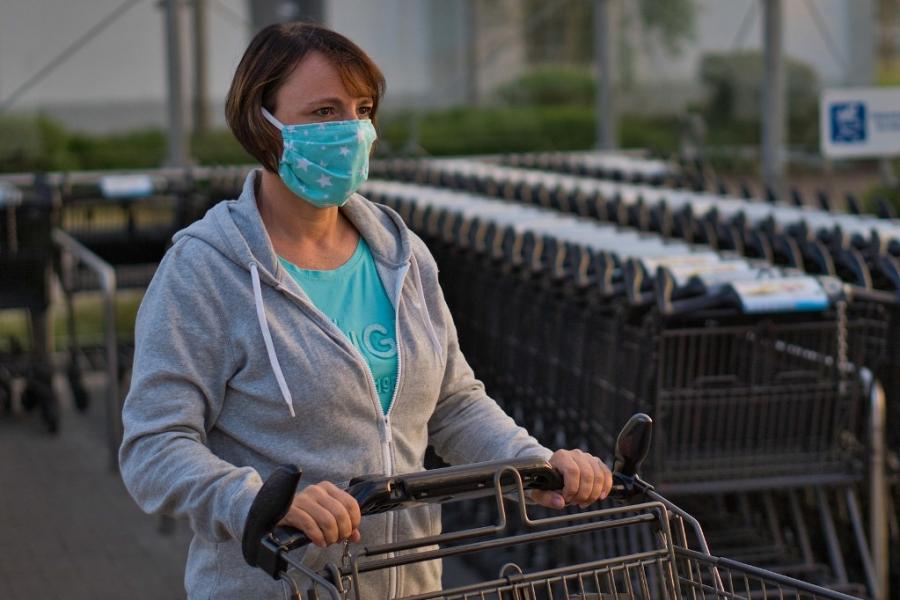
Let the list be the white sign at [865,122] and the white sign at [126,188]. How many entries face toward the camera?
2

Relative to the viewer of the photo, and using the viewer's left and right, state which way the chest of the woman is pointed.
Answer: facing the viewer and to the right of the viewer

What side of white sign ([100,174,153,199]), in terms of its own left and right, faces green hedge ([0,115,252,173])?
back

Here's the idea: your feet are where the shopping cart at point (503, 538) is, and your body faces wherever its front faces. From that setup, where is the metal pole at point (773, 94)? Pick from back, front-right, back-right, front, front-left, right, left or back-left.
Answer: back-left

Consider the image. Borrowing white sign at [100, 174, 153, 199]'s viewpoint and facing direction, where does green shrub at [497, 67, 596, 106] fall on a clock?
The green shrub is roughly at 7 o'clock from the white sign.

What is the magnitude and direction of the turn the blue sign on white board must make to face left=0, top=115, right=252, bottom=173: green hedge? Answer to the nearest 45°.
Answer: approximately 90° to its right

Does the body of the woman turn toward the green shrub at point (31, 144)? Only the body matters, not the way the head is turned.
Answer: no

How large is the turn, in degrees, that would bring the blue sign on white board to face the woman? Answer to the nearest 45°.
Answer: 0° — it already faces them

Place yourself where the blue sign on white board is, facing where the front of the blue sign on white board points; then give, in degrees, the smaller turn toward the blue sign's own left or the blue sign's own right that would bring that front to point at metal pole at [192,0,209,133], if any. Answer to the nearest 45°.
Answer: approximately 135° to the blue sign's own right

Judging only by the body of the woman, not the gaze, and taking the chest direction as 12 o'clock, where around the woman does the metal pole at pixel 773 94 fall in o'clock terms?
The metal pole is roughly at 8 o'clock from the woman.

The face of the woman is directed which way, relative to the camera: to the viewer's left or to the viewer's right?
to the viewer's right

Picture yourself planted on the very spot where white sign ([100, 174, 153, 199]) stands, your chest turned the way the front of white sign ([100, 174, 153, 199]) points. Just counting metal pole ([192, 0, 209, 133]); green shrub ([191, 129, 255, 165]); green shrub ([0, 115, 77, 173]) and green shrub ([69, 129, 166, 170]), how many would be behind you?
4

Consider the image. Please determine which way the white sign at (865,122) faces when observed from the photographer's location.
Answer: facing the viewer

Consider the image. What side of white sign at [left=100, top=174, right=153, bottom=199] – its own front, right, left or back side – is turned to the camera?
front

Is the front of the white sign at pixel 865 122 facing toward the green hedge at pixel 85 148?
no
